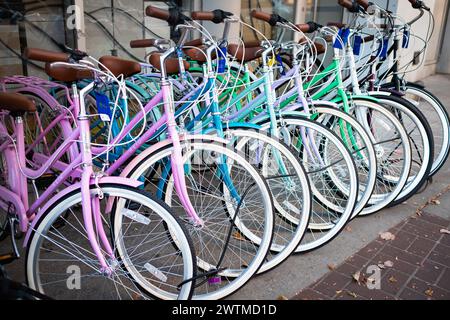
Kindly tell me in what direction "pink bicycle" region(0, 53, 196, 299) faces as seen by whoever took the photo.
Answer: facing the viewer and to the right of the viewer

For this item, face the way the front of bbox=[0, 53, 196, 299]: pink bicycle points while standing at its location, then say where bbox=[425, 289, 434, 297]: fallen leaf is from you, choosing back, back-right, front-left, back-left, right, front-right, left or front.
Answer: front-left

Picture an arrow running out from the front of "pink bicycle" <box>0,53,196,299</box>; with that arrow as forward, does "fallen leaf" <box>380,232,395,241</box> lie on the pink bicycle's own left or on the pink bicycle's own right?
on the pink bicycle's own left

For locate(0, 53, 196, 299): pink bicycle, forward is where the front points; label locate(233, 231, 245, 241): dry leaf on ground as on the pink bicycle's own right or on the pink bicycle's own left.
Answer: on the pink bicycle's own left
